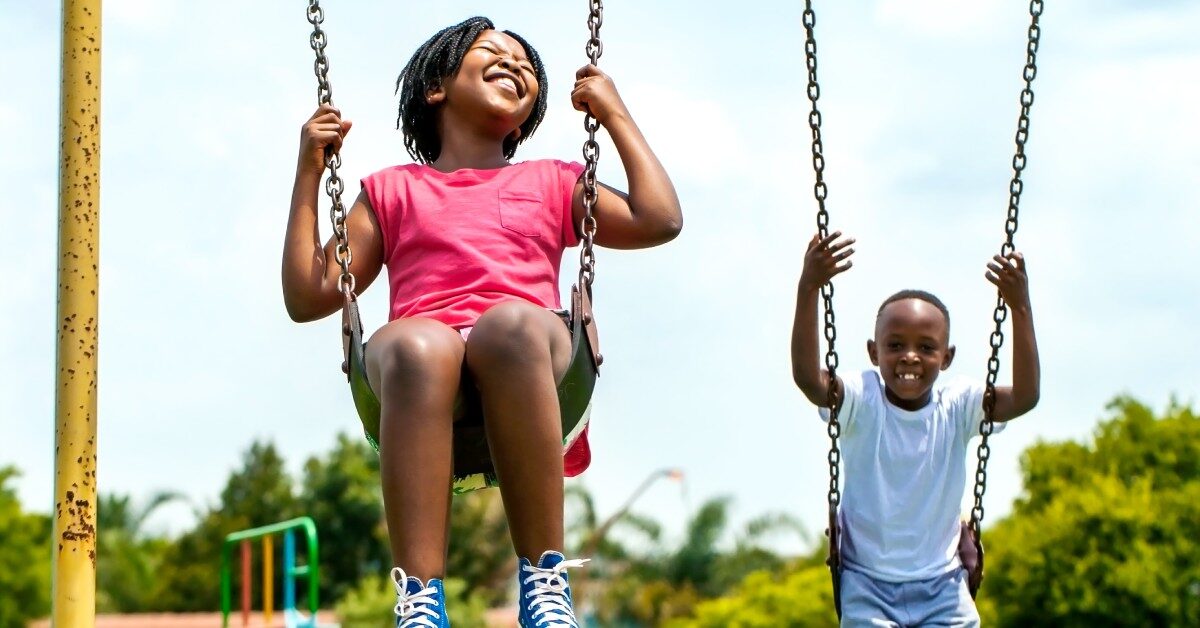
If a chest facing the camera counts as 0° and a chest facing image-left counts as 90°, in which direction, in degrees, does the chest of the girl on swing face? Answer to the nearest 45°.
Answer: approximately 0°

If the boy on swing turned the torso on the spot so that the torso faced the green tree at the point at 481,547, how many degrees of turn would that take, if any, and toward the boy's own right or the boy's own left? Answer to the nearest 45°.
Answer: approximately 180°

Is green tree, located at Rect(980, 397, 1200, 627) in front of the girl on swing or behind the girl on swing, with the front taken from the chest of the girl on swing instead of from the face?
behind

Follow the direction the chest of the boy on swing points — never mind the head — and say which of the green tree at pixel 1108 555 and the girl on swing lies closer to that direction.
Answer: the girl on swing

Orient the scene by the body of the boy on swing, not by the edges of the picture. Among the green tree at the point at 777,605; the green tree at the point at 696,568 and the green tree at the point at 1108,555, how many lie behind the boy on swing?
3

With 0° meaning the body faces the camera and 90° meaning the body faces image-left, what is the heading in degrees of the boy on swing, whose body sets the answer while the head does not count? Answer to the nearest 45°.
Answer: approximately 0°

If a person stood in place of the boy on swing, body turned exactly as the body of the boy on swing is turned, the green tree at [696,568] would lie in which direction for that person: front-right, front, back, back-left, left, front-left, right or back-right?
back

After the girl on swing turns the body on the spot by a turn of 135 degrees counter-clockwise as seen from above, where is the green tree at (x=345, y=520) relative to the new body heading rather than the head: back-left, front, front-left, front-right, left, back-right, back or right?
front-left

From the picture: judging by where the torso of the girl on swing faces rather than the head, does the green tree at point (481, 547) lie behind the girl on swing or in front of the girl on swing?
behind

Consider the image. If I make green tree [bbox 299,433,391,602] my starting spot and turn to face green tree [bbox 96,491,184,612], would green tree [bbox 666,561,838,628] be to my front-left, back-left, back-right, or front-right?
back-left

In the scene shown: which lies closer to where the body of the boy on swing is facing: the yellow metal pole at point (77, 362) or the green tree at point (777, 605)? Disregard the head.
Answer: the yellow metal pole

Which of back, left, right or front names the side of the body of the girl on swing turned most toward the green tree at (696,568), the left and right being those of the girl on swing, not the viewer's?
back
